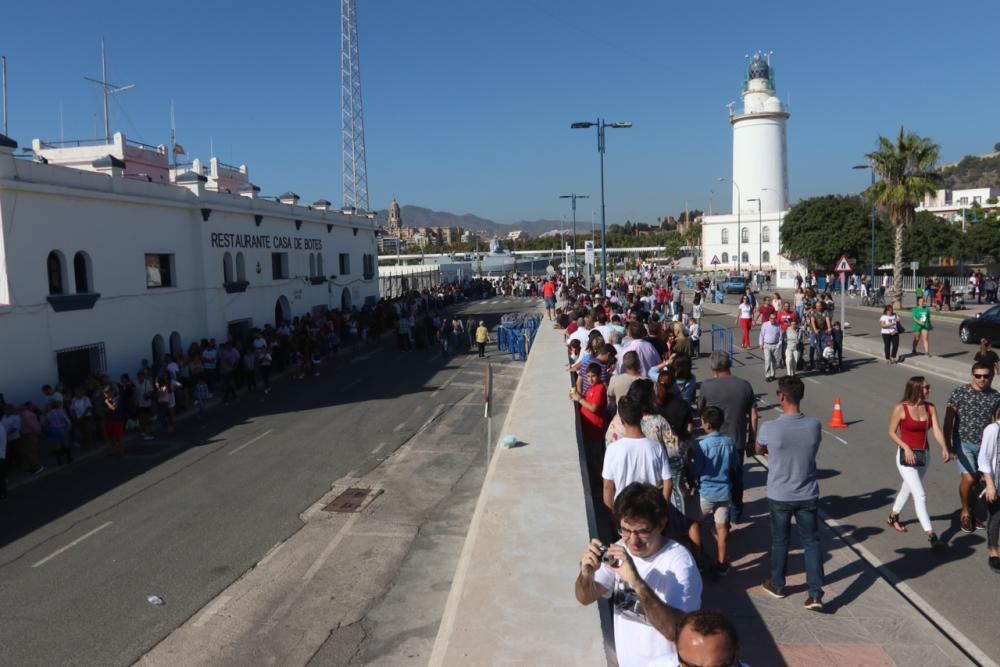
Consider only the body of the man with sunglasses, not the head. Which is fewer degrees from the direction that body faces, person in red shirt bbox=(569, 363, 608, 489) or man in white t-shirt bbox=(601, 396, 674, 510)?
the man in white t-shirt

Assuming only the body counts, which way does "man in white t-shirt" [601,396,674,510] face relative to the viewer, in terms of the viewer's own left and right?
facing away from the viewer

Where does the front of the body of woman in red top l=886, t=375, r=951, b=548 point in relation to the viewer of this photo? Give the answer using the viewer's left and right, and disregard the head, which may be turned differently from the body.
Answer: facing the viewer and to the right of the viewer

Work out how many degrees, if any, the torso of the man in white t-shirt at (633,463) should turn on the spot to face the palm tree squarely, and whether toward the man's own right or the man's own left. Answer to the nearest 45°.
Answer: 0° — they already face it

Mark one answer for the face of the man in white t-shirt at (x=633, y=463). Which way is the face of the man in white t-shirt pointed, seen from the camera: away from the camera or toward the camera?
away from the camera

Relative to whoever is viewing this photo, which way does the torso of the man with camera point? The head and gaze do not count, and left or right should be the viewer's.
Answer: facing the viewer and to the left of the viewer

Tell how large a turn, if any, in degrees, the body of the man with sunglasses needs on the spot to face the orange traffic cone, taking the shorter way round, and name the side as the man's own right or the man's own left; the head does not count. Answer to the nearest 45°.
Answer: approximately 180°

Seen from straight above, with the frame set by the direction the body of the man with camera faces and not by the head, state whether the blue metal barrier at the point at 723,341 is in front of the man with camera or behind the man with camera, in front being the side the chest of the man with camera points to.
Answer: behind

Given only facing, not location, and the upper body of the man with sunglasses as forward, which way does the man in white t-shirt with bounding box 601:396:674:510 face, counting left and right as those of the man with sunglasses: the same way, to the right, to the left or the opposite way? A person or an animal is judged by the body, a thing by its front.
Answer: the opposite way

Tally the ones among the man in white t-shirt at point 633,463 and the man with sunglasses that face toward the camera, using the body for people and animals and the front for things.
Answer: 1

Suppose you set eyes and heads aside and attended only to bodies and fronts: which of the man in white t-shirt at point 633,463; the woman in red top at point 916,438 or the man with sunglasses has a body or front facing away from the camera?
the man in white t-shirt
